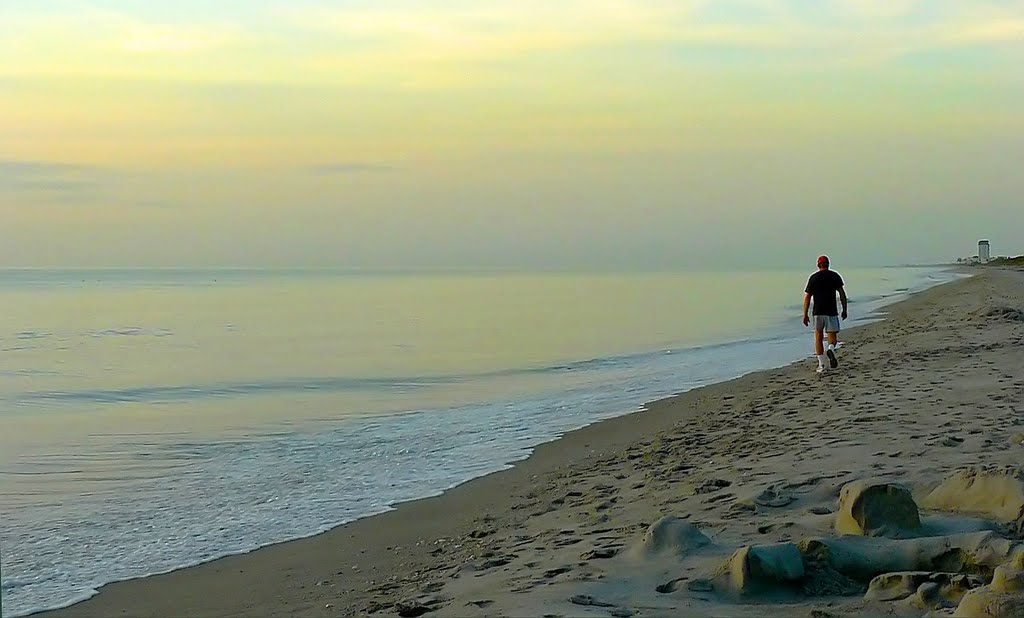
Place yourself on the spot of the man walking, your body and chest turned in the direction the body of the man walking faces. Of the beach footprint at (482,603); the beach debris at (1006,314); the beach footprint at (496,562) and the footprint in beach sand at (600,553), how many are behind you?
3

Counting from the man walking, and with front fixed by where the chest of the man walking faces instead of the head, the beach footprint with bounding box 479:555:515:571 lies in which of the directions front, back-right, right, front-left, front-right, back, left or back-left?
back

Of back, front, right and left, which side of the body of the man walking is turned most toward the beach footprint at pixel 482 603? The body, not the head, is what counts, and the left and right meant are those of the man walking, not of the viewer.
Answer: back

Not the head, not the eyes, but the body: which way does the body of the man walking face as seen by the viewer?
away from the camera

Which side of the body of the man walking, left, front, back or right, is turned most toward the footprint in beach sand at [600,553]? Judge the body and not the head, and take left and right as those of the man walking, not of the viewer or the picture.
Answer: back

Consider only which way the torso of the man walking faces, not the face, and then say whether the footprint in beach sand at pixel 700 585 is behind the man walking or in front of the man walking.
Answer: behind

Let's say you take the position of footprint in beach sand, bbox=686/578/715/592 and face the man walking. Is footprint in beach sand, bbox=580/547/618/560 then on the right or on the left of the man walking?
left

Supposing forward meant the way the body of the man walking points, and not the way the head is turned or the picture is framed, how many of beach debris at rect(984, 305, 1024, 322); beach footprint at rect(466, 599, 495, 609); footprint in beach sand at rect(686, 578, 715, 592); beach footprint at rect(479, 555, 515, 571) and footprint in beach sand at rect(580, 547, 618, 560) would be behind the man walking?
4

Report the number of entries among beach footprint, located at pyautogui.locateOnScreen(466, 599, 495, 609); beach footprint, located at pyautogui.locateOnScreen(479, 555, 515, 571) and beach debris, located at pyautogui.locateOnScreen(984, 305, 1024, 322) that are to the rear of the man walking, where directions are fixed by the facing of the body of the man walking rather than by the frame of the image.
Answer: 2

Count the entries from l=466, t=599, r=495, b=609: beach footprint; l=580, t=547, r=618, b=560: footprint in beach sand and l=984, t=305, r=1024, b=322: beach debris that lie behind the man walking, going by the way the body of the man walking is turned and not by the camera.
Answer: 2
